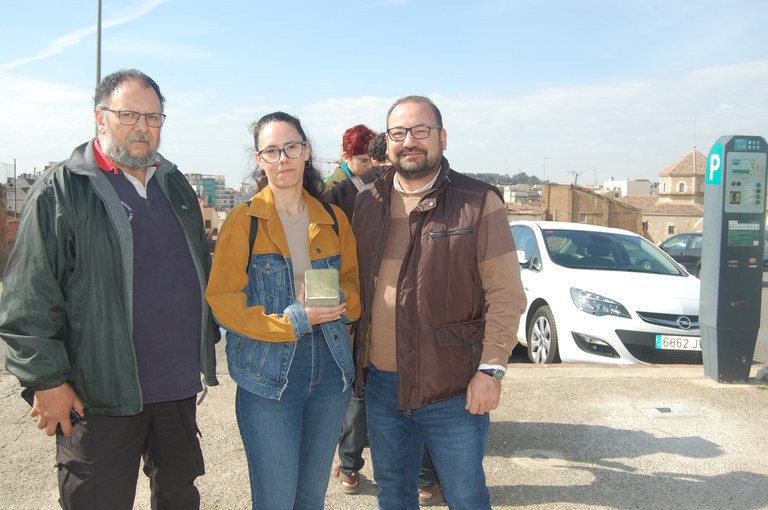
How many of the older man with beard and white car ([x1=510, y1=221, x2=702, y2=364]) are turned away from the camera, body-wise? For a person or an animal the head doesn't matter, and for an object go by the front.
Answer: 0

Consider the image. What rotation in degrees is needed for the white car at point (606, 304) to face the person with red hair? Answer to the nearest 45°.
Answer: approximately 90° to its right

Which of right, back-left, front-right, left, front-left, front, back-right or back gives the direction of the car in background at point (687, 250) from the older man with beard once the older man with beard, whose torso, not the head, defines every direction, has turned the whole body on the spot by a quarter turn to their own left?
front

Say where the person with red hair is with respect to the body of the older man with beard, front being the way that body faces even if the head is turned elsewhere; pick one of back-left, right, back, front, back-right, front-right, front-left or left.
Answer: left

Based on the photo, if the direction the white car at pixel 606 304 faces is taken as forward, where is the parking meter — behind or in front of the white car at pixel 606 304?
in front

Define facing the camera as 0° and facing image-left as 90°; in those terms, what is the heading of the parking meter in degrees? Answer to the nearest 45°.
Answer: approximately 315°

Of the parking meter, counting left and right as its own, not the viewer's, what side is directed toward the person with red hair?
right

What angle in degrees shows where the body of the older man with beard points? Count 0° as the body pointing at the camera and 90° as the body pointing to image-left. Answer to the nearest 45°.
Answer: approximately 315°

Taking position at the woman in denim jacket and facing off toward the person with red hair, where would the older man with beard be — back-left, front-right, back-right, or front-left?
back-left

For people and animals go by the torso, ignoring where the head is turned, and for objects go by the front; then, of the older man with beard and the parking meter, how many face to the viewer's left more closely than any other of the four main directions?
0

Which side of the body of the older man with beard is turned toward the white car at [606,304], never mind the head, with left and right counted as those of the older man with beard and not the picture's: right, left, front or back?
left
